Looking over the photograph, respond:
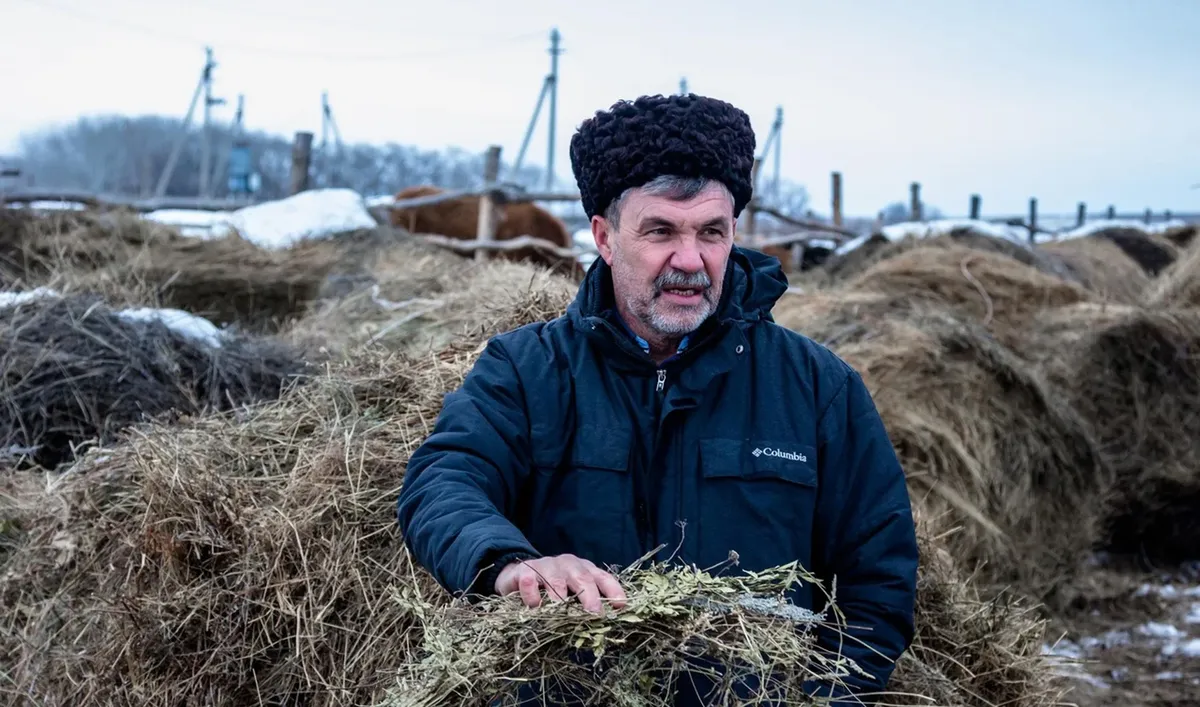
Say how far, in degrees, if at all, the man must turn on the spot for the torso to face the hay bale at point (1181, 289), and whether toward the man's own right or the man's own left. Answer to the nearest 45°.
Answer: approximately 135° to the man's own left

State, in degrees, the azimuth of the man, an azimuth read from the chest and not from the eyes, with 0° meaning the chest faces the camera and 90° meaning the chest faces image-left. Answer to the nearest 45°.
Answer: approximately 0°

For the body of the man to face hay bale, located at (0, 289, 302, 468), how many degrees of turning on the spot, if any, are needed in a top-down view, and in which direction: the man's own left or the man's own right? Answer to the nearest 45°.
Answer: approximately 135° to the man's own right

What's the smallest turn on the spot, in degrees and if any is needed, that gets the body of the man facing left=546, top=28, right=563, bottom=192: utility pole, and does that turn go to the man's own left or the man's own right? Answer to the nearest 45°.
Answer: approximately 180°

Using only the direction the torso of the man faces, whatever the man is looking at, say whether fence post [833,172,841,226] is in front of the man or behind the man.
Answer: behind
